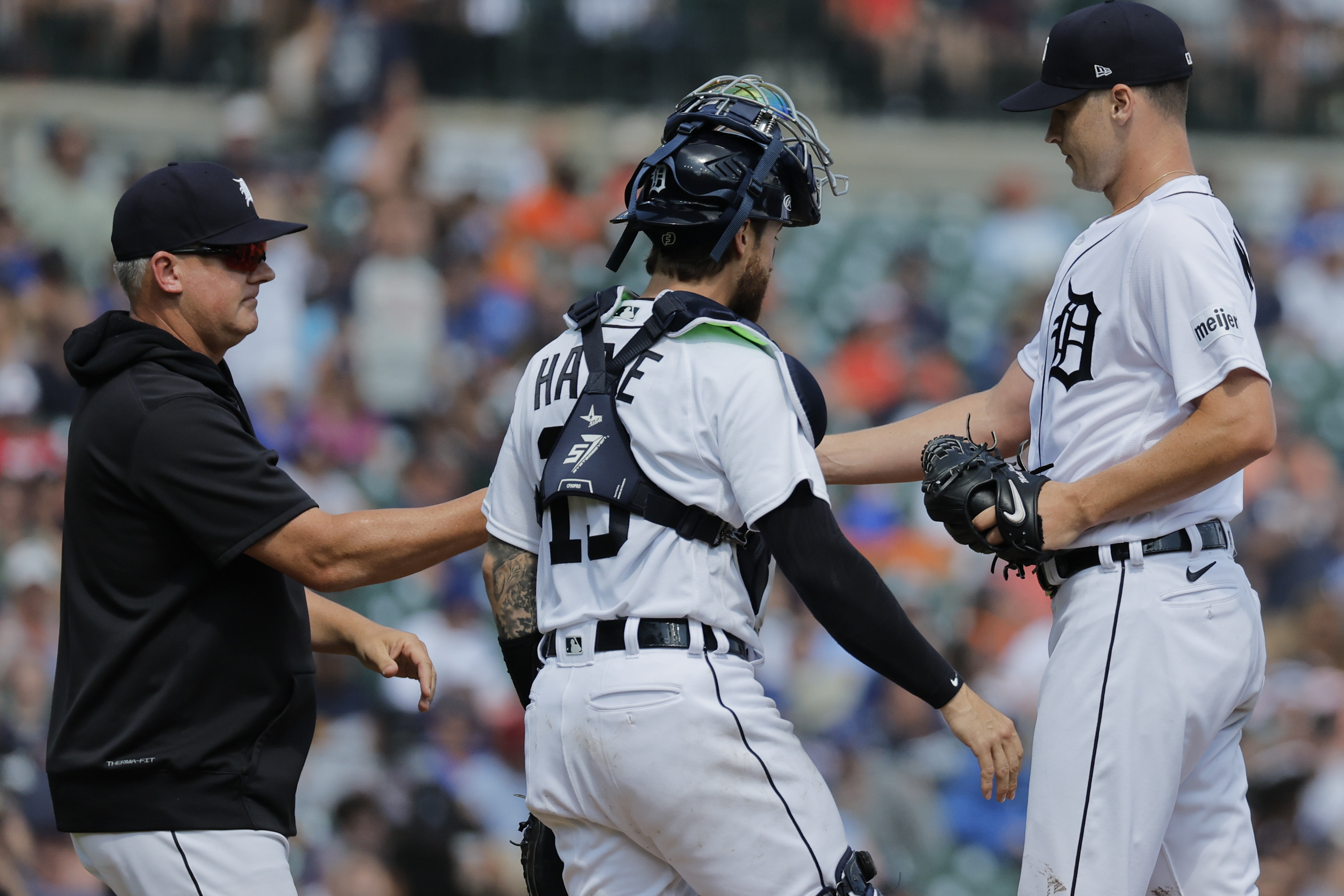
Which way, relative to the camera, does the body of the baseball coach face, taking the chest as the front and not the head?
to the viewer's right

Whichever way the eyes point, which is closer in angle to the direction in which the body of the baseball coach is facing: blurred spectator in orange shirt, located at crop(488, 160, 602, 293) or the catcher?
the catcher

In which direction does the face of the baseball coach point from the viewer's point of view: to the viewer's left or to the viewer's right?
to the viewer's right

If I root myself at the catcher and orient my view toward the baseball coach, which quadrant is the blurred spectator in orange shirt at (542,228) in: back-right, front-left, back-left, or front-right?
front-right

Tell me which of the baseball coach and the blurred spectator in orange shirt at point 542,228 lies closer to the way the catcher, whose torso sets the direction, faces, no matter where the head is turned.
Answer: the blurred spectator in orange shirt

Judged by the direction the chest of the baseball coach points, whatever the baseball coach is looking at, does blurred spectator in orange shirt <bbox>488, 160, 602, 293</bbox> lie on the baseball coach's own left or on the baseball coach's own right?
on the baseball coach's own left

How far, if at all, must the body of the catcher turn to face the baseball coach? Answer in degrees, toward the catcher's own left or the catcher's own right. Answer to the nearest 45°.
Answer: approximately 135° to the catcher's own left

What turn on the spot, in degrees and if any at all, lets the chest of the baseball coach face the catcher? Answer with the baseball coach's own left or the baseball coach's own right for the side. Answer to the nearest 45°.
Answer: approximately 45° to the baseball coach's own right

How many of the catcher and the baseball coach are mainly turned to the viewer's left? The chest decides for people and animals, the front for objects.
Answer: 0

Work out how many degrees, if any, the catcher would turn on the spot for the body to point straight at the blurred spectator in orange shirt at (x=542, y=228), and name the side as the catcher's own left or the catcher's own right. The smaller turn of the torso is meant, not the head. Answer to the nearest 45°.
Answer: approximately 45° to the catcher's own left

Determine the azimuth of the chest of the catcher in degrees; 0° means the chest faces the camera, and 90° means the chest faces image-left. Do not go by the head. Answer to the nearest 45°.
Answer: approximately 225°

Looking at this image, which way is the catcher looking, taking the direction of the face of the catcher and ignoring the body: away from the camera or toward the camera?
away from the camera
